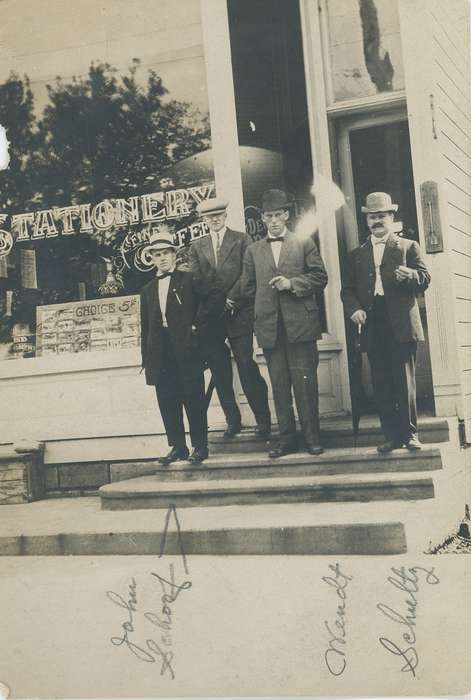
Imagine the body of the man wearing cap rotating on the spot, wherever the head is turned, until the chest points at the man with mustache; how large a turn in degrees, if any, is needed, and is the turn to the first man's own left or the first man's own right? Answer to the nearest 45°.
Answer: approximately 45° to the first man's own left

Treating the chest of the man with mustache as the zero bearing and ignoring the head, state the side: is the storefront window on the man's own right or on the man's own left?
on the man's own right

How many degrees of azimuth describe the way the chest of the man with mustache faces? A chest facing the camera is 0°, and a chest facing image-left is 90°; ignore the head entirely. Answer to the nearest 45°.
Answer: approximately 0°

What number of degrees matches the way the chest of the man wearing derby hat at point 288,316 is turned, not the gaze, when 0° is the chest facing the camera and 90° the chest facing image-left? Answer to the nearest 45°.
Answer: approximately 0°

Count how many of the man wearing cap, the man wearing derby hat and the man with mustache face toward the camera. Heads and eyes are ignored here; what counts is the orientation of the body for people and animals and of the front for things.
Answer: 3

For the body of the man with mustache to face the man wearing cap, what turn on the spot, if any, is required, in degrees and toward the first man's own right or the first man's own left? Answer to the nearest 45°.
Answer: approximately 90° to the first man's own right
